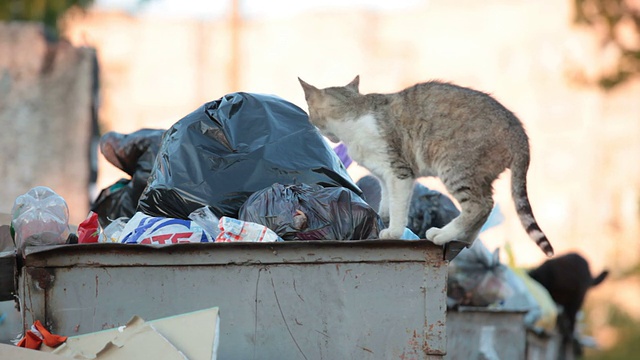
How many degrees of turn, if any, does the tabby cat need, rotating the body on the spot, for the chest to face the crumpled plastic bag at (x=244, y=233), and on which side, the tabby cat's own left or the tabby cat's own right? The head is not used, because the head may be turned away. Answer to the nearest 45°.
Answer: approximately 45° to the tabby cat's own left

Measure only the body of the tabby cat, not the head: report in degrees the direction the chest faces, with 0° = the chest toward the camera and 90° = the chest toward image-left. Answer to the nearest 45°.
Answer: approximately 90°

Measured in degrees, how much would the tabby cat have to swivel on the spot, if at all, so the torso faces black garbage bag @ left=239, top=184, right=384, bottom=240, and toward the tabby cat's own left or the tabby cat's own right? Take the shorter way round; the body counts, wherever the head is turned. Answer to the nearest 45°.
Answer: approximately 45° to the tabby cat's own left

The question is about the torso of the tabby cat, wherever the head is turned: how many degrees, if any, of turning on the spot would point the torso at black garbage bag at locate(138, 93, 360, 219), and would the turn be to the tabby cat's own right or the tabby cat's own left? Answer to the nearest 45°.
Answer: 0° — it already faces it

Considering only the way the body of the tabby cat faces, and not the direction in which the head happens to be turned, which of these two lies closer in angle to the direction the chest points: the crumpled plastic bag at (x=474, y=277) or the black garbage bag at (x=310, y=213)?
the black garbage bag
